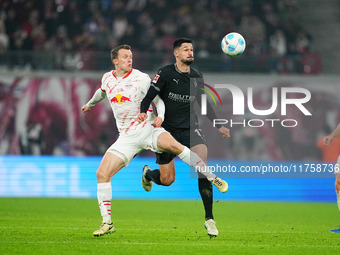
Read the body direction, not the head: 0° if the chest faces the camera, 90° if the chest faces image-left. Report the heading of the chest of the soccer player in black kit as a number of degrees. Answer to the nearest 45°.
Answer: approximately 315°

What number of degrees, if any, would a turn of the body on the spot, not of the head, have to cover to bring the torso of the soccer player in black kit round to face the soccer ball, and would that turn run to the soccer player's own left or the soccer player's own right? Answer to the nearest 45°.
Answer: approximately 90° to the soccer player's own left

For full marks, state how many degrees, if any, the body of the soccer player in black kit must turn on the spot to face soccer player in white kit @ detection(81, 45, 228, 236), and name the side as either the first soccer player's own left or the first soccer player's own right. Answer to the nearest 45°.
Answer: approximately 90° to the first soccer player's own right
